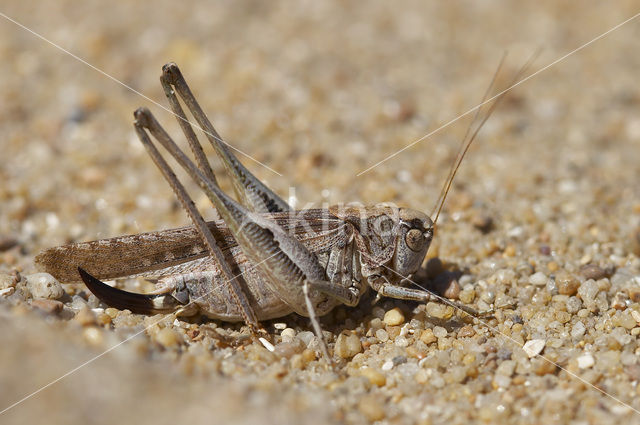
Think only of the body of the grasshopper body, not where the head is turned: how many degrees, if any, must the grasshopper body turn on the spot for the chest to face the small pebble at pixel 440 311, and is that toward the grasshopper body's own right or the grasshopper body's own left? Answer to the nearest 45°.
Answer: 0° — it already faces it

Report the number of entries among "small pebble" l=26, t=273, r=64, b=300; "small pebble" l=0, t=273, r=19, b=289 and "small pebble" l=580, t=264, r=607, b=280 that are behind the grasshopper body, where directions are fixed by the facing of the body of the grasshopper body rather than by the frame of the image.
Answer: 2

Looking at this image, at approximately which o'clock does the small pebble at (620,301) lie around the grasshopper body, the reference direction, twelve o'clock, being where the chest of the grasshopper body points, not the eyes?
The small pebble is roughly at 12 o'clock from the grasshopper body.

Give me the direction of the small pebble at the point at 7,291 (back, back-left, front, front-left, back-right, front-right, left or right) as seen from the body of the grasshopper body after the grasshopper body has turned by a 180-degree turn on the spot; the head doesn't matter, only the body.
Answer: front

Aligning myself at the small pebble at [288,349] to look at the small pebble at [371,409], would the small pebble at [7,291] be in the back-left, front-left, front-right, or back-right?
back-right

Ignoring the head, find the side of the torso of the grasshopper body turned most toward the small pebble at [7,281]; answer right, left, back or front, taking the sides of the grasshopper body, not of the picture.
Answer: back

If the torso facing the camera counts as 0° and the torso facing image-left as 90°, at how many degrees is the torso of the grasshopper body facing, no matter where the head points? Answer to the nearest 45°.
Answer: approximately 270°

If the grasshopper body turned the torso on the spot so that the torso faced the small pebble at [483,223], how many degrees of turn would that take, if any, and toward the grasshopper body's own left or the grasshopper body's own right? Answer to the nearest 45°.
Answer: approximately 45° to the grasshopper body's own left

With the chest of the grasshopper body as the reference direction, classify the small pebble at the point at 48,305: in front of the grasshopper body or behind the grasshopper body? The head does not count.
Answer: behind

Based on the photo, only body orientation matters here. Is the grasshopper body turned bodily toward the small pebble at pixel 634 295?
yes
